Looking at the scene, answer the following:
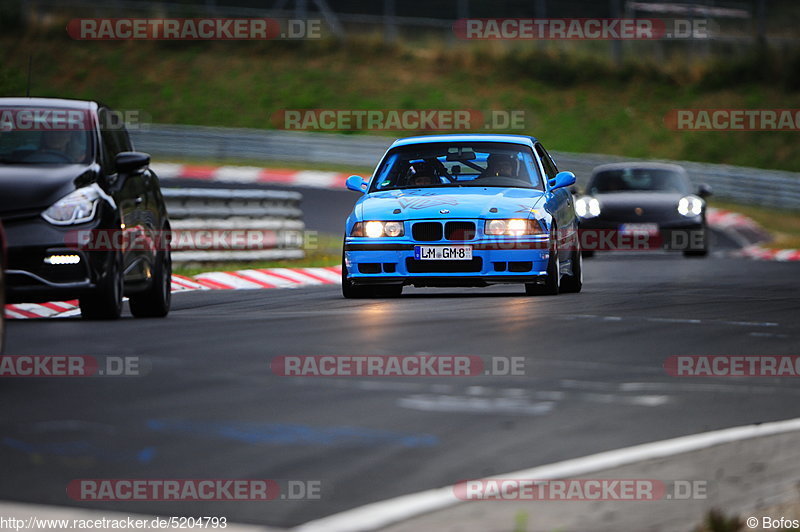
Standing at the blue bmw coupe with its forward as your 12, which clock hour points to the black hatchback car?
The black hatchback car is roughly at 2 o'clock from the blue bmw coupe.

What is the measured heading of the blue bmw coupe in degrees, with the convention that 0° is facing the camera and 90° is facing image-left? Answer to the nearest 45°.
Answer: approximately 0°

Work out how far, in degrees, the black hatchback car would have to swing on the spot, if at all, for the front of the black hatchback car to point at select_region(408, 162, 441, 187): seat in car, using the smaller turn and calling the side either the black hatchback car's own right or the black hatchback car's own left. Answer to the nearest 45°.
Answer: approximately 180°

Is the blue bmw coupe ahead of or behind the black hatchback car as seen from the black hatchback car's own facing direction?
behind

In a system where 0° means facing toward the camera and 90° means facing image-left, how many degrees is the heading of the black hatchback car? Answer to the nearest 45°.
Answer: approximately 45°

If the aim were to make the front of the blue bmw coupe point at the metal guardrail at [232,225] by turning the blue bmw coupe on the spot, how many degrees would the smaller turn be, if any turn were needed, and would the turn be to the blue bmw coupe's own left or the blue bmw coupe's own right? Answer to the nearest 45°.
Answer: approximately 135° to the blue bmw coupe's own right
